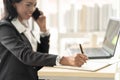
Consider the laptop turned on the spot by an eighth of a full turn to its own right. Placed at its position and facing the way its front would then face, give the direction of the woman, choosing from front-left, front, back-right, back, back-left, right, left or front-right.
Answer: left

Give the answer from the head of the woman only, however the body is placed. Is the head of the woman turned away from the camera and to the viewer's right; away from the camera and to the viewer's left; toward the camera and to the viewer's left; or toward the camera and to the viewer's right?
toward the camera and to the viewer's right

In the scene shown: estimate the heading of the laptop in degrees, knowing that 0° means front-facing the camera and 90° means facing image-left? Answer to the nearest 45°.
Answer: approximately 90°
